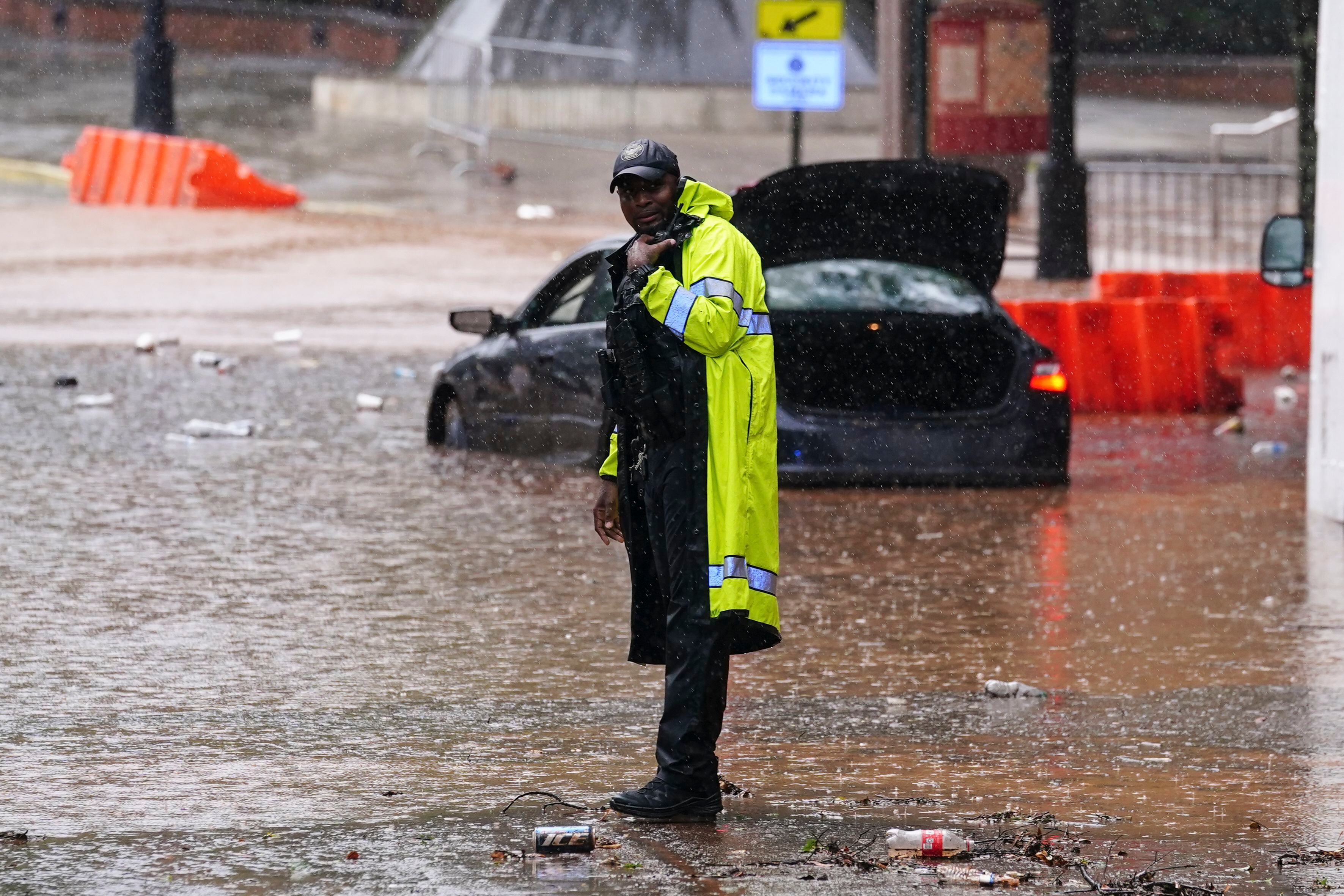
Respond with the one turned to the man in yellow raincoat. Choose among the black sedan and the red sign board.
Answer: the red sign board

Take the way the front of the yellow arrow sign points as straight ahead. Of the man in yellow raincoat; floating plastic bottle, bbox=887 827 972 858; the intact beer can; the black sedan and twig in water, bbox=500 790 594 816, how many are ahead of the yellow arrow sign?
5

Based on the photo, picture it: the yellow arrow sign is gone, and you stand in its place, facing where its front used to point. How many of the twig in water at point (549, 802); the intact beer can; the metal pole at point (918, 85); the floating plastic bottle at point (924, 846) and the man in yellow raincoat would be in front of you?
4

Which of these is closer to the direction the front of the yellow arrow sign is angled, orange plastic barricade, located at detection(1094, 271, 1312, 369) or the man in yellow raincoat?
the man in yellow raincoat

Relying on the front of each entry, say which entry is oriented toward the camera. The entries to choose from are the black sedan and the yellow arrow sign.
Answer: the yellow arrow sign

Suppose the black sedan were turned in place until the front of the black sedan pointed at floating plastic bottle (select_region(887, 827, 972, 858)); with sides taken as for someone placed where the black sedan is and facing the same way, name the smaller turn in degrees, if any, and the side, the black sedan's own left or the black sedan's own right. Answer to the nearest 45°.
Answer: approximately 135° to the black sedan's own left

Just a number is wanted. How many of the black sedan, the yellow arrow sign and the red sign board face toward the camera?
2

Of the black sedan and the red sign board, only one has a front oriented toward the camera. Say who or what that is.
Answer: the red sign board

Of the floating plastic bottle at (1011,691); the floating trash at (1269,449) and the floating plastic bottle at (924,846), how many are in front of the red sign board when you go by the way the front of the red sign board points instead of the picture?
3

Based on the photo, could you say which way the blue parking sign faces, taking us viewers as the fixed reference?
facing the viewer

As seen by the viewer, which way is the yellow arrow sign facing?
toward the camera

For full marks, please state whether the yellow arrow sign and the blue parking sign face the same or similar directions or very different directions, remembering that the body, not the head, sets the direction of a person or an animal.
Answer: same or similar directions

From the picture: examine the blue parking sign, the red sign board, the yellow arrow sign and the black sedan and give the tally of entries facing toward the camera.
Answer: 3

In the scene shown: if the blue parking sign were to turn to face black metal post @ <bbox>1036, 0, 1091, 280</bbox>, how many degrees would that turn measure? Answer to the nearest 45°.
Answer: approximately 135° to its left

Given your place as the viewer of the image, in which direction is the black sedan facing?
facing away from the viewer and to the left of the viewer

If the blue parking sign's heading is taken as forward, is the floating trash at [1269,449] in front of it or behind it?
in front

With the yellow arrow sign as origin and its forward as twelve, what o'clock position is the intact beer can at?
The intact beer can is roughly at 12 o'clock from the yellow arrow sign.

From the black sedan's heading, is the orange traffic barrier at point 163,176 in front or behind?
in front

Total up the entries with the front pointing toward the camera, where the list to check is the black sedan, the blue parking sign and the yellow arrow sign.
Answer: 2

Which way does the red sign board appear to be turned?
toward the camera
